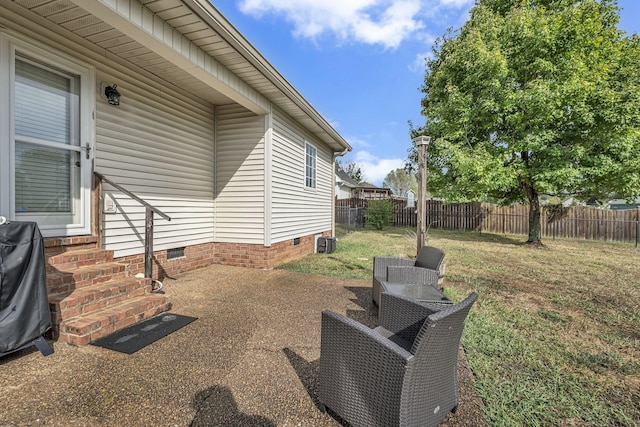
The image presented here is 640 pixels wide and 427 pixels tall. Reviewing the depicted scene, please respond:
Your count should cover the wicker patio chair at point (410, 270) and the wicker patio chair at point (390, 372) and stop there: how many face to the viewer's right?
0

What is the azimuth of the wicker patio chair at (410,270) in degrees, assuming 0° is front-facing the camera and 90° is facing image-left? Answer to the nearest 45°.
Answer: approximately 45°

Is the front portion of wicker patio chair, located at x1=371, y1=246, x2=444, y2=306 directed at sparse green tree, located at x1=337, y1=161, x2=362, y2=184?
no

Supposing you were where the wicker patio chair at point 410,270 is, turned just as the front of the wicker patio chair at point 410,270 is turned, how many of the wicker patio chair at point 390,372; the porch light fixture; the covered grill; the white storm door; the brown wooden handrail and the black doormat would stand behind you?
0

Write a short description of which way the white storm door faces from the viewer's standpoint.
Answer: facing the viewer and to the right of the viewer

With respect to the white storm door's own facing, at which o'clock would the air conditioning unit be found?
The air conditioning unit is roughly at 10 o'clock from the white storm door.

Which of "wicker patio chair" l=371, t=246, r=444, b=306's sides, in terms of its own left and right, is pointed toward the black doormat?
front

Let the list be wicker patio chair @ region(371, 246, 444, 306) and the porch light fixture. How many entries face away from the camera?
0

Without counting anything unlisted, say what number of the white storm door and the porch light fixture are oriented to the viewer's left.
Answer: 0

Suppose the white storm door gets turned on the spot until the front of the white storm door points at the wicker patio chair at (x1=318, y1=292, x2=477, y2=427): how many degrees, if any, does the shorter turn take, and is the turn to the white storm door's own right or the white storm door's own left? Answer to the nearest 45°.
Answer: approximately 45° to the white storm door's own right

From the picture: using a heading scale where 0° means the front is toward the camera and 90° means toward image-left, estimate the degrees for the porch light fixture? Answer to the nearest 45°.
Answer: approximately 315°

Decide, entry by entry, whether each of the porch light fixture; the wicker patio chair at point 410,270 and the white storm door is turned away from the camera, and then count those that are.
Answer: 0

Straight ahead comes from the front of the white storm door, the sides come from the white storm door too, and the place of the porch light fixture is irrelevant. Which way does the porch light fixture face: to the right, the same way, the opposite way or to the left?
the same way
